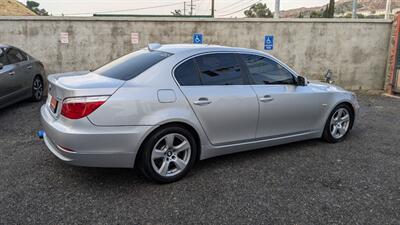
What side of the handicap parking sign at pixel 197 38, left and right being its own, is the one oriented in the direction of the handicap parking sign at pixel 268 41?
left

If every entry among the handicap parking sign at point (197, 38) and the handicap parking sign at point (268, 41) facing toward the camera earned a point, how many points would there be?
2

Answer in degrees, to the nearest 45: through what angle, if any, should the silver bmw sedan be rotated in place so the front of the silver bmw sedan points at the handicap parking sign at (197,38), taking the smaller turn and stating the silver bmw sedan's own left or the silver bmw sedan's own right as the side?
approximately 45° to the silver bmw sedan's own left

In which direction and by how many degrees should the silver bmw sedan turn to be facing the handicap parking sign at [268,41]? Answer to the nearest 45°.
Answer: approximately 45° to its left

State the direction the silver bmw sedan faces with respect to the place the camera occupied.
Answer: facing away from the viewer and to the right of the viewer

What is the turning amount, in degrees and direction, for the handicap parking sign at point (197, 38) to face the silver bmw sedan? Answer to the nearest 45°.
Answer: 0° — it already faces it

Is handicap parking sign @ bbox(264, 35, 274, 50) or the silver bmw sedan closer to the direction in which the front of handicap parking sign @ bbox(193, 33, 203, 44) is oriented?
the silver bmw sedan

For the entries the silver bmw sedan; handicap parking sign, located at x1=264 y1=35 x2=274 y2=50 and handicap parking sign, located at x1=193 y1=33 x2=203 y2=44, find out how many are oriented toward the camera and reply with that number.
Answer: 2

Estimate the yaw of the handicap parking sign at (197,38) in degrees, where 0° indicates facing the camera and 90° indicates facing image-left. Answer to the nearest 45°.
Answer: approximately 0°
